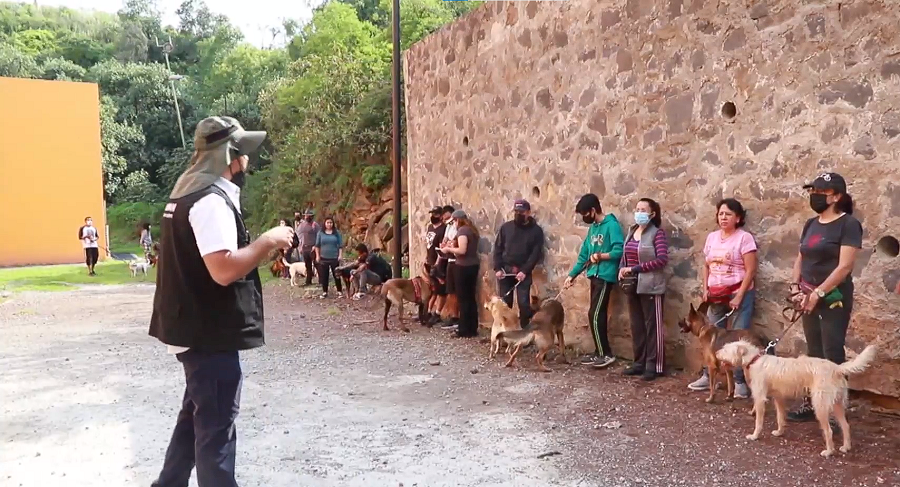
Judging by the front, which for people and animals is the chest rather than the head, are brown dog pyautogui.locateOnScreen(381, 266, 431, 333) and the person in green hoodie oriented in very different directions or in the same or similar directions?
very different directions

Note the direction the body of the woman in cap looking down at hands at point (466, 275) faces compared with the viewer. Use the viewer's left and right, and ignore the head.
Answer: facing to the left of the viewer

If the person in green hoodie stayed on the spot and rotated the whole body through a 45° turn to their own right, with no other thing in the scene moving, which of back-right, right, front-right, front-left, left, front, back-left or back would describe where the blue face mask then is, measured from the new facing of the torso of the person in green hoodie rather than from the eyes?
back-left

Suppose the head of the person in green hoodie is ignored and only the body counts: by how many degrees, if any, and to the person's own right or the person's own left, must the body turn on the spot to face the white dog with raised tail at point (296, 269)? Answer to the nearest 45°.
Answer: approximately 90° to the person's own right

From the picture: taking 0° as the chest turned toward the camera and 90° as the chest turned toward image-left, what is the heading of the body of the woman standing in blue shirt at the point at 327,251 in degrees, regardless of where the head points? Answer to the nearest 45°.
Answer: approximately 0°

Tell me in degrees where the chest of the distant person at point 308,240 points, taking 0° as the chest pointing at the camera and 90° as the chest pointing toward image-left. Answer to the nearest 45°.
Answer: approximately 0°

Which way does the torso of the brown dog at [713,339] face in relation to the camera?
to the viewer's left

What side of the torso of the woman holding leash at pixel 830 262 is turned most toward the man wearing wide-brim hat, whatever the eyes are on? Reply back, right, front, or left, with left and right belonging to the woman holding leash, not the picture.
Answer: front

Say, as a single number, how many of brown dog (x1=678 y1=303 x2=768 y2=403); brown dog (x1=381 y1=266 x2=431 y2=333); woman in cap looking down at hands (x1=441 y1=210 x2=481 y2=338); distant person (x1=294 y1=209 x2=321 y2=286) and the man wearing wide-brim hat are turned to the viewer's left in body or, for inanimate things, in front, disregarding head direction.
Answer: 2

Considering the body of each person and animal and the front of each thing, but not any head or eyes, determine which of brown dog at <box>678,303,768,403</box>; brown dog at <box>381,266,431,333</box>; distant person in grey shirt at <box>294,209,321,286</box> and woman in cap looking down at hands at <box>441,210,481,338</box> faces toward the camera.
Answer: the distant person in grey shirt

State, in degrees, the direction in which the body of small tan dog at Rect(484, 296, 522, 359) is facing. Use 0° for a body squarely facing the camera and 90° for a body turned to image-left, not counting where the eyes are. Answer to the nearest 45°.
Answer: approximately 45°

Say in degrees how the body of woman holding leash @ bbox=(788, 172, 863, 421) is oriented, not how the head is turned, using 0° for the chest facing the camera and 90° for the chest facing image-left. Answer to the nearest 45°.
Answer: approximately 45°

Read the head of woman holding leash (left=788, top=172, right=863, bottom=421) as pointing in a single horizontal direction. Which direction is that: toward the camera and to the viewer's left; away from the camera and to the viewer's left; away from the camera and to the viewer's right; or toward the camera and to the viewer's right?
toward the camera and to the viewer's left
